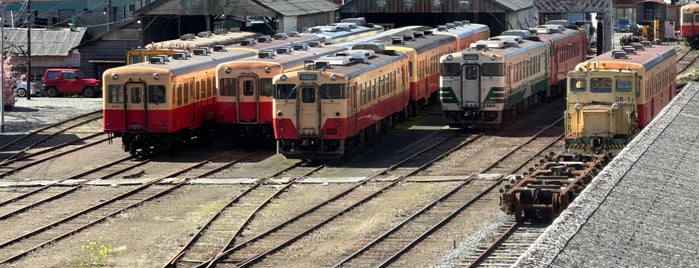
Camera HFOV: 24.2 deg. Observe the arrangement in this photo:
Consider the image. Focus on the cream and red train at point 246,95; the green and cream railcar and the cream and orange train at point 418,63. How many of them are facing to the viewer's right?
0

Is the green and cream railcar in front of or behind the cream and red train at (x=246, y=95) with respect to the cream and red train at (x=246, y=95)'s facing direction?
behind

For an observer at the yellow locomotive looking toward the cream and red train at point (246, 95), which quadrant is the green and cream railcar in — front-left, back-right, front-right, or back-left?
front-right

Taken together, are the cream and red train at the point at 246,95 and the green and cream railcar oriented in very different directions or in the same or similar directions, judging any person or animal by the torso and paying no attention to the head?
same or similar directions

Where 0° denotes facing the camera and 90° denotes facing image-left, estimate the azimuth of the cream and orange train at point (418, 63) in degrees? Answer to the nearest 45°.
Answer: approximately 45°

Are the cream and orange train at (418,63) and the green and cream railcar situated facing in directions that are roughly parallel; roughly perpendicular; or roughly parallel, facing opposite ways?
roughly parallel

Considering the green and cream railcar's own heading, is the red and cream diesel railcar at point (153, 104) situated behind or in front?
in front

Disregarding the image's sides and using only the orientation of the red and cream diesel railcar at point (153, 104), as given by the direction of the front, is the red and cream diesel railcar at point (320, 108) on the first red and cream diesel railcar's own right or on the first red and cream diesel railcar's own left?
on the first red and cream diesel railcar's own left

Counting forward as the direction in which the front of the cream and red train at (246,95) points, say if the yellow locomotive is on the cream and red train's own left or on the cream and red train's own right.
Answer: on the cream and red train's own left

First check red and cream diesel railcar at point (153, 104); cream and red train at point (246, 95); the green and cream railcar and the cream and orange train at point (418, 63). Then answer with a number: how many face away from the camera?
0

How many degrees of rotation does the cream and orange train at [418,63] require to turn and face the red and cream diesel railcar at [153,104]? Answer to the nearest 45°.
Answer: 0° — it already faces it

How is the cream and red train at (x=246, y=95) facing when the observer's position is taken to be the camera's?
facing the viewer and to the left of the viewer

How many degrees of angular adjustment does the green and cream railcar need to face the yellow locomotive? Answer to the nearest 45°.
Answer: approximately 90° to its left

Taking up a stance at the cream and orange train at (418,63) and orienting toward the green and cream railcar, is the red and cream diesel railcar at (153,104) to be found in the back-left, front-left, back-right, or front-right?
front-right
